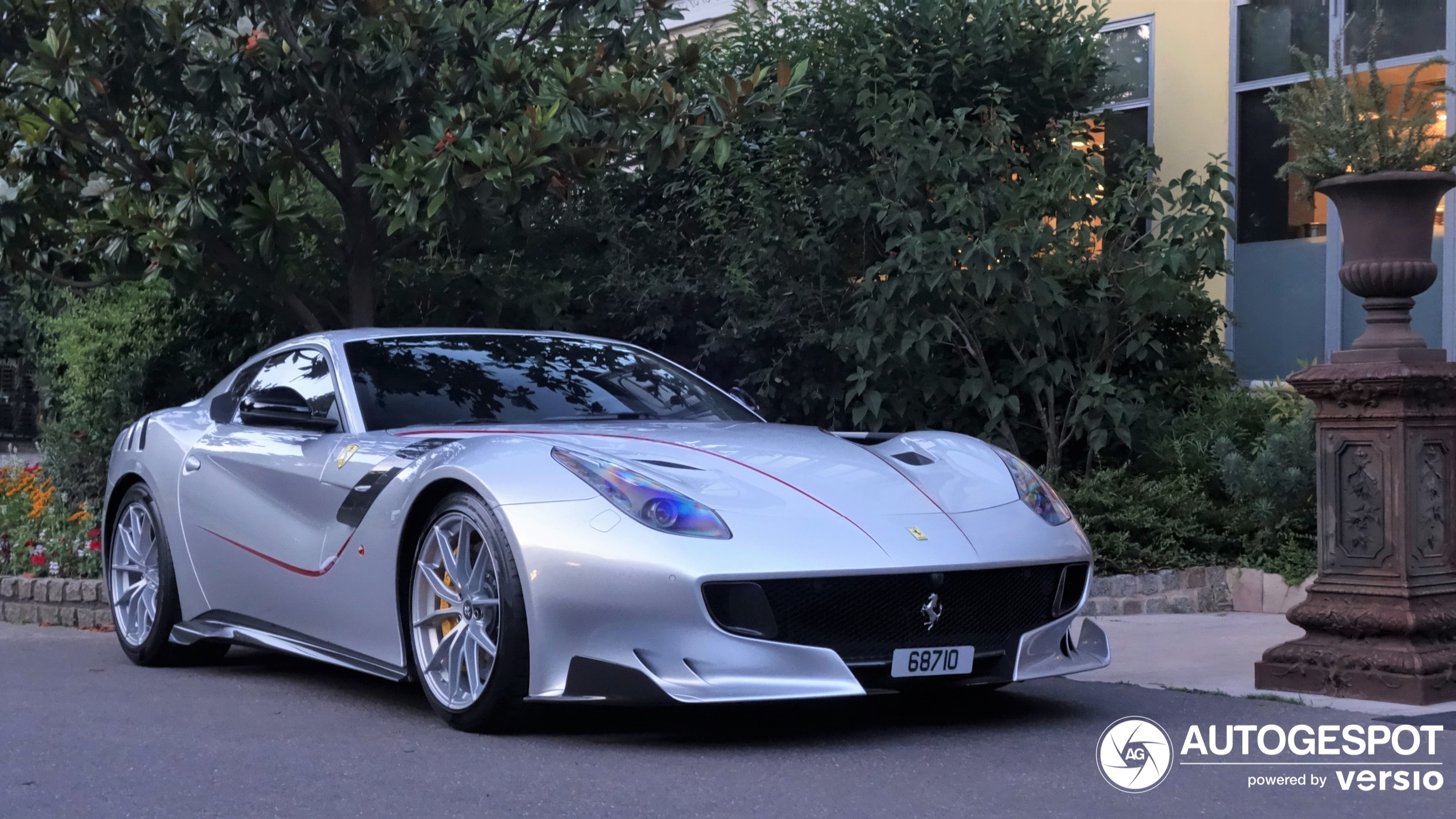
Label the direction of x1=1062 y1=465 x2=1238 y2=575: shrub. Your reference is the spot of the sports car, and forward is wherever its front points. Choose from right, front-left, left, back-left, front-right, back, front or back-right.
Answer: left

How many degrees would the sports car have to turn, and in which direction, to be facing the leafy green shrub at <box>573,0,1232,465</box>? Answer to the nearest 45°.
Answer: approximately 90° to its left

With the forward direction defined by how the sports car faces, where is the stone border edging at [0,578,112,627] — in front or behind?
behind

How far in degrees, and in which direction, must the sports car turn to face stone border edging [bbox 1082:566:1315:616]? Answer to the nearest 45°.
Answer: approximately 90° to its left

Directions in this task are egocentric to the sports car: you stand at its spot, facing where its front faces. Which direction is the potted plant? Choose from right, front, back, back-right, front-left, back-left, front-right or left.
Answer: front-left

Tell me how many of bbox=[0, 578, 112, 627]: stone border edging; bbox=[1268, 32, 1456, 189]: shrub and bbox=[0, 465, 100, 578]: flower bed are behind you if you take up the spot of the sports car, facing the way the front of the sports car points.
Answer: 2

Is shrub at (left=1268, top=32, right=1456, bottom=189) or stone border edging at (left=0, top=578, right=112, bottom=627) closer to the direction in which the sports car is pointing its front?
the shrub

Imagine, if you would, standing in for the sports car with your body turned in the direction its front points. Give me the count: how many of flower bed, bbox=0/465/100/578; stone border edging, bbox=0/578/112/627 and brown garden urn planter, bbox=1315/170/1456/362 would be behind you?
2

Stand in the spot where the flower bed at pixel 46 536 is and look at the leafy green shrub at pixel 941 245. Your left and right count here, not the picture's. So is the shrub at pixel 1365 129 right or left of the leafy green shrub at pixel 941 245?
right

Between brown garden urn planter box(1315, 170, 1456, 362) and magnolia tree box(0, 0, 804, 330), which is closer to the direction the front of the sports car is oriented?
the brown garden urn planter

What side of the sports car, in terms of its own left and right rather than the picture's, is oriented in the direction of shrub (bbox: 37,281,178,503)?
back

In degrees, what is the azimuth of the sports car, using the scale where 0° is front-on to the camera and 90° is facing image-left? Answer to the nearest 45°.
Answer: approximately 315°

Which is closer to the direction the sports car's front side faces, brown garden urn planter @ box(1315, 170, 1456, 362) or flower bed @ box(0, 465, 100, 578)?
the brown garden urn planter

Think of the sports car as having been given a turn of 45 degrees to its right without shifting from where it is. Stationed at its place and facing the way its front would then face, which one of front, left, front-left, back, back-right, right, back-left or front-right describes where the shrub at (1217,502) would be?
back-left
